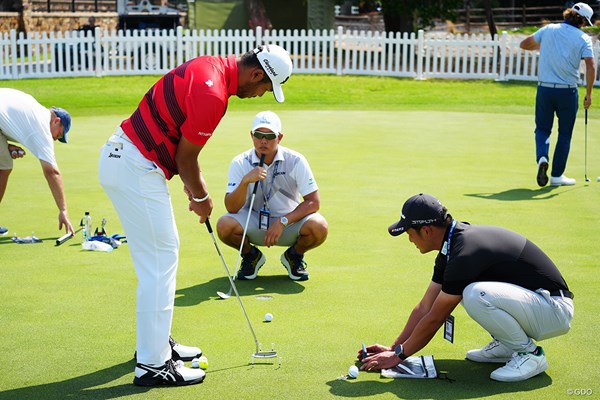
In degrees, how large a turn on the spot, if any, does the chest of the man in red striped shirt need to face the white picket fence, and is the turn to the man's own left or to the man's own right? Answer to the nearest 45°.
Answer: approximately 90° to the man's own left

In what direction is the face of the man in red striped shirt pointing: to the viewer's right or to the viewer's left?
to the viewer's right

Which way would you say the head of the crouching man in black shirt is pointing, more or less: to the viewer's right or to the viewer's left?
to the viewer's left

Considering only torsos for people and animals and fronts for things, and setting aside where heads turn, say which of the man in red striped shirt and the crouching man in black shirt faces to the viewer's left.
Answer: the crouching man in black shirt

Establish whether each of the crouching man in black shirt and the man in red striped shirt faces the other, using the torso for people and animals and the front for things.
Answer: yes

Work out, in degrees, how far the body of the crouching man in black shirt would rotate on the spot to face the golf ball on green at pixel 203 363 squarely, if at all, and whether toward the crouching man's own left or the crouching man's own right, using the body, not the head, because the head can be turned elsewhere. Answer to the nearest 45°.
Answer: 0° — they already face it

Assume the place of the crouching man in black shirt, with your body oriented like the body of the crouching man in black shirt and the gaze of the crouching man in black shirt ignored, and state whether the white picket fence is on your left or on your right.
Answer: on your right

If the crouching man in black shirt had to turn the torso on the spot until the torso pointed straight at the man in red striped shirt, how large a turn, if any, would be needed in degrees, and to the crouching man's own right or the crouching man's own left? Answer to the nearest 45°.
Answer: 0° — they already face them

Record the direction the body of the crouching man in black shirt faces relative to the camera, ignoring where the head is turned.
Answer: to the viewer's left

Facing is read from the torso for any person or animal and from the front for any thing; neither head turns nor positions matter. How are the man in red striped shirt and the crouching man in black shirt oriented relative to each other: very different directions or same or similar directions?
very different directions

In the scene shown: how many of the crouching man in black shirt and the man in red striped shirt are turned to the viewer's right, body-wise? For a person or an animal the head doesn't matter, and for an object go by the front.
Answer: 1

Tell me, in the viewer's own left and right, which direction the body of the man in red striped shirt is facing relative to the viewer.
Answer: facing to the right of the viewer
